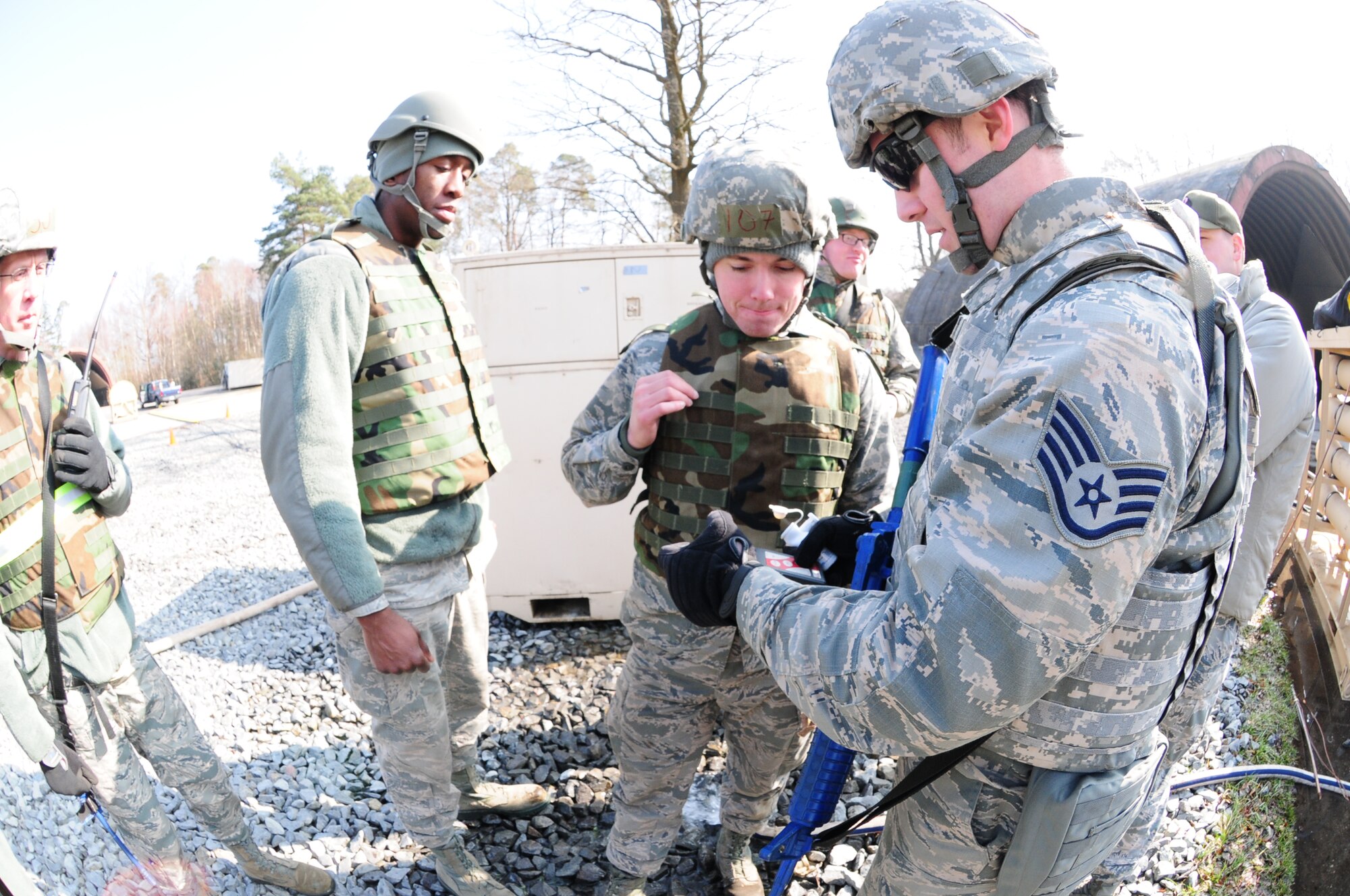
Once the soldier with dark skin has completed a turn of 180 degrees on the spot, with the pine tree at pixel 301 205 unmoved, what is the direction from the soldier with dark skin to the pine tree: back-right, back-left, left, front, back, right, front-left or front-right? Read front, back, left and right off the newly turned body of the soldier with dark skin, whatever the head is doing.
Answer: front-right

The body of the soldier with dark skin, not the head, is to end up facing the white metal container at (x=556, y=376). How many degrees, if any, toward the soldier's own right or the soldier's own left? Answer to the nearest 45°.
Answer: approximately 135° to the soldier's own left

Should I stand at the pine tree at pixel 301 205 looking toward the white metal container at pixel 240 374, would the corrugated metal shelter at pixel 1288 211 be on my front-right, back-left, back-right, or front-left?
front-left

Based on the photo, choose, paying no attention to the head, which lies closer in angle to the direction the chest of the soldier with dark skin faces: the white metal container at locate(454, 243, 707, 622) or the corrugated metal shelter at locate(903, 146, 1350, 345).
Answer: the corrugated metal shelter

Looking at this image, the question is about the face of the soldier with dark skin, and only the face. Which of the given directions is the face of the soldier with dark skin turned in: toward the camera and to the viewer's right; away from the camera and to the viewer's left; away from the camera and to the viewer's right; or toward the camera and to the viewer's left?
toward the camera and to the viewer's right

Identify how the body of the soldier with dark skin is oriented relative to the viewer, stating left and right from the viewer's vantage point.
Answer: facing the viewer and to the right of the viewer

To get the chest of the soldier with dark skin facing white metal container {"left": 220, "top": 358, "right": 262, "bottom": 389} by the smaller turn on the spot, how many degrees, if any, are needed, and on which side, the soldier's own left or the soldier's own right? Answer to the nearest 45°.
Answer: approximately 135° to the soldier's own left

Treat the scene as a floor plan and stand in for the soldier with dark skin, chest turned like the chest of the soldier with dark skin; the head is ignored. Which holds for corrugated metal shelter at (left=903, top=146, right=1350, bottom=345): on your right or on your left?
on your left
